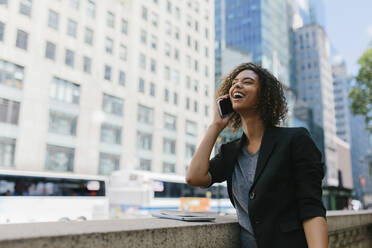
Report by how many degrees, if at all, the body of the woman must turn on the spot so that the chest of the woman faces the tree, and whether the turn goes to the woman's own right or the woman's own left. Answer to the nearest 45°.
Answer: approximately 135° to the woman's own right

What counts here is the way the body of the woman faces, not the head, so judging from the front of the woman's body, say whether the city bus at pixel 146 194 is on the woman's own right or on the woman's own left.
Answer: on the woman's own right

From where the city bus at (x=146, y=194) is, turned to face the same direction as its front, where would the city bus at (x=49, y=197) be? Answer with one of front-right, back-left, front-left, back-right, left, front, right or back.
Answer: back

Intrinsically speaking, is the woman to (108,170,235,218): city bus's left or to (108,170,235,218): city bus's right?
on its right

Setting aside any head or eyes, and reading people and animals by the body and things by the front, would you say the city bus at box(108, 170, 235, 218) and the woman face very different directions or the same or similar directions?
very different directions

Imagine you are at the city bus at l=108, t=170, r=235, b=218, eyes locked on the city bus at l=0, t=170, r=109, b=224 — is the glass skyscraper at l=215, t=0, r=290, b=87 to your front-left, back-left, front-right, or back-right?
back-right

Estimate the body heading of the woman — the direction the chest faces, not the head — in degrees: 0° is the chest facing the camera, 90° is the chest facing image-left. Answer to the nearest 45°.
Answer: approximately 45°

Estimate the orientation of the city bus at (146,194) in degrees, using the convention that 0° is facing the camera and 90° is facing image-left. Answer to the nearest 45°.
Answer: approximately 225°
